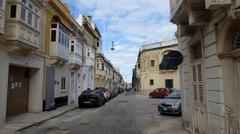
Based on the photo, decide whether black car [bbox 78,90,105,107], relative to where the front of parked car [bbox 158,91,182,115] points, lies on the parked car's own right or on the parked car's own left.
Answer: on the parked car's own right

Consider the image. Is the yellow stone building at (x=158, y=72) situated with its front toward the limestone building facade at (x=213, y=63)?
yes

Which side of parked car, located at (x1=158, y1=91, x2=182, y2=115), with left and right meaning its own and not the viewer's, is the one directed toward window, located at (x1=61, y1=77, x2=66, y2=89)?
right

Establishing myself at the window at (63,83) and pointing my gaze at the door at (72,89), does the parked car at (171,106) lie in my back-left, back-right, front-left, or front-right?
back-right

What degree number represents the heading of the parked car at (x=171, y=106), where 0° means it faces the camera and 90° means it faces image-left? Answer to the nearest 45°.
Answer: approximately 45°

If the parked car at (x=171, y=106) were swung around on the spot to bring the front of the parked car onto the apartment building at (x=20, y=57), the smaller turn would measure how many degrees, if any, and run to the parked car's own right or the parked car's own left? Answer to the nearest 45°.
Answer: approximately 45° to the parked car's own right

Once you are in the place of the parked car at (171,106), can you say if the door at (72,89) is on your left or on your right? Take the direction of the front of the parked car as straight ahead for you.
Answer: on your right

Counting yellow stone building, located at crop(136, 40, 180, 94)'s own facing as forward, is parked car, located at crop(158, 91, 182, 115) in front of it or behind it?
in front

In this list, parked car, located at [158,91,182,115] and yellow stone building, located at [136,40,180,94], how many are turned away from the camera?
0

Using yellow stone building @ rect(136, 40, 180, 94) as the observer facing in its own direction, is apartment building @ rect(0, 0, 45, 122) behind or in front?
in front

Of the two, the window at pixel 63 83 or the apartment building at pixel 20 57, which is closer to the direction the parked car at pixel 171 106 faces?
the apartment building
